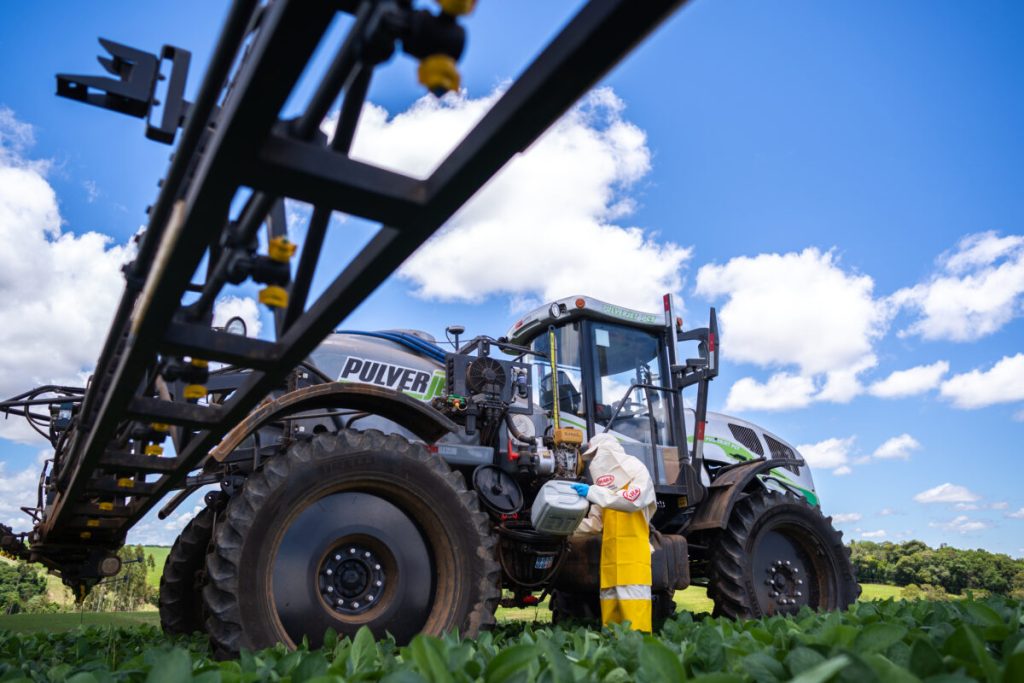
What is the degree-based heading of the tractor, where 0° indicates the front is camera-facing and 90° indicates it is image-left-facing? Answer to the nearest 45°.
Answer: approximately 225°

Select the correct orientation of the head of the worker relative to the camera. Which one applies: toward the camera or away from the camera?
away from the camera
